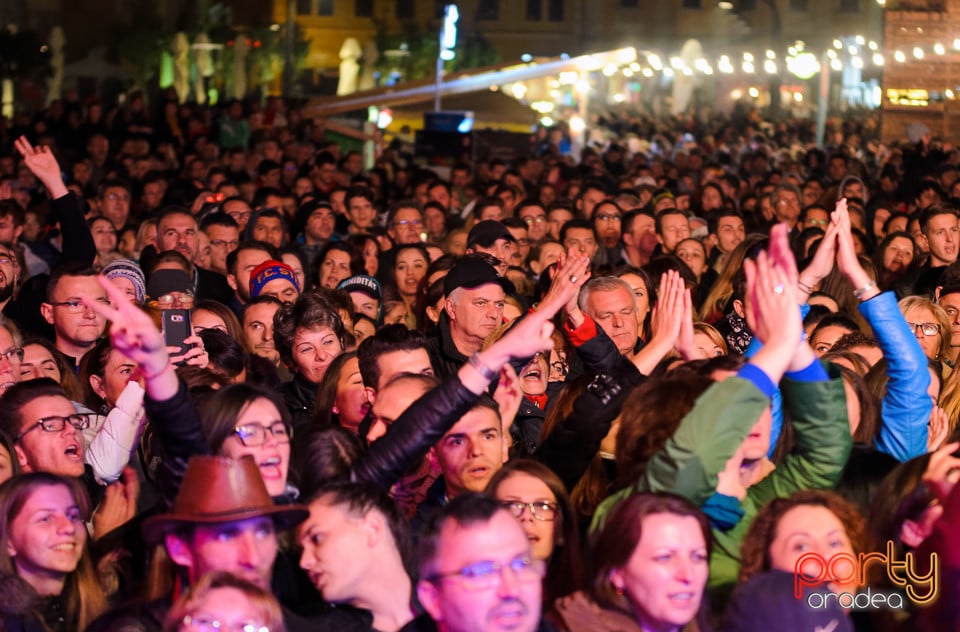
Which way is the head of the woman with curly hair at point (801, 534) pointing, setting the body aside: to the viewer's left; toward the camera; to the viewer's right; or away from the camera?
toward the camera

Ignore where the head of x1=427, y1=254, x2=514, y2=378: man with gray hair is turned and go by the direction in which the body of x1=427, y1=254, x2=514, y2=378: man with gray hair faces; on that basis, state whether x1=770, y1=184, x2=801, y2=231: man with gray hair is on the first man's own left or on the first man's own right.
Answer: on the first man's own left

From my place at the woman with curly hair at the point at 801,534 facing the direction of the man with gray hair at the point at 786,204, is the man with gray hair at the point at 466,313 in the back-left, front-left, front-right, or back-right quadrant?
front-left

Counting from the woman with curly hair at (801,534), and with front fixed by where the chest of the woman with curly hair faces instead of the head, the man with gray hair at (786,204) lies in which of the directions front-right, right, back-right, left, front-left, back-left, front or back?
back-left

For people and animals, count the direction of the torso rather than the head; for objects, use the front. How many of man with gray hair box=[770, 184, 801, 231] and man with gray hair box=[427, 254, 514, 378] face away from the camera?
0

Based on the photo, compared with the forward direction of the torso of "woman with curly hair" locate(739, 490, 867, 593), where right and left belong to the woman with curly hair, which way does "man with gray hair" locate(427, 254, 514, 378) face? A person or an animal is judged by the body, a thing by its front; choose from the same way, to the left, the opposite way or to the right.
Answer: the same way

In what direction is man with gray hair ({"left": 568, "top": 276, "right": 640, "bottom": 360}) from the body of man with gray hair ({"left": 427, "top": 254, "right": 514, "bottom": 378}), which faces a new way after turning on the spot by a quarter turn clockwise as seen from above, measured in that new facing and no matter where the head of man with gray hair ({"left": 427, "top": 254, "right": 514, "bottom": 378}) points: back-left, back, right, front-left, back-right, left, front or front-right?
back-left

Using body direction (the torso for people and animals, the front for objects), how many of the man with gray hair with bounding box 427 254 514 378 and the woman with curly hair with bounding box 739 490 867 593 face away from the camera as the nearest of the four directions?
0

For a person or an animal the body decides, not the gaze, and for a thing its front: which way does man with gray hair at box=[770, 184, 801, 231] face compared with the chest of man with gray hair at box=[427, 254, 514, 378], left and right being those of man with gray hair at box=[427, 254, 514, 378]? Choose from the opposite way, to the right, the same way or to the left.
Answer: the same way

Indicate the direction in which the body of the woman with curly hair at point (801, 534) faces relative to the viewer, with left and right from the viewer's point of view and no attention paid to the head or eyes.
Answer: facing the viewer and to the right of the viewer

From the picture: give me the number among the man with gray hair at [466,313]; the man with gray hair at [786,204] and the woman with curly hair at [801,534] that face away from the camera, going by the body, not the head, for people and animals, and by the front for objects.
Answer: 0

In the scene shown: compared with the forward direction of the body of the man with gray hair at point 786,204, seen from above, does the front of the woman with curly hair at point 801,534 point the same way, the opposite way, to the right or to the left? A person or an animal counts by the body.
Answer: the same way

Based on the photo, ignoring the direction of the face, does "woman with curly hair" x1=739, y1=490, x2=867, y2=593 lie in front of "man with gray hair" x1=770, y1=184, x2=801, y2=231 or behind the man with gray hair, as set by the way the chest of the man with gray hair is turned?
in front

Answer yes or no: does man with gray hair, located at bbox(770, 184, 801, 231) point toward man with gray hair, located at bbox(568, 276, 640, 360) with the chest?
no

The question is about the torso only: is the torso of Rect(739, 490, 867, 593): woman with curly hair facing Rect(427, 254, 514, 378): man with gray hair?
no

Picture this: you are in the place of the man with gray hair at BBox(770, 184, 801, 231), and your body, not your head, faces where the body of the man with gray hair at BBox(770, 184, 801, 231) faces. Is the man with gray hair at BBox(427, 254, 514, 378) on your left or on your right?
on your right

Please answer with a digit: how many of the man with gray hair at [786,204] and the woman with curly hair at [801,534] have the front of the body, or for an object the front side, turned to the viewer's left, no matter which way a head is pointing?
0
